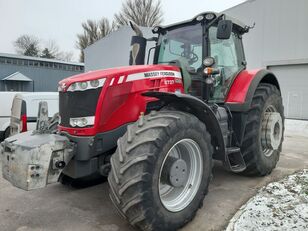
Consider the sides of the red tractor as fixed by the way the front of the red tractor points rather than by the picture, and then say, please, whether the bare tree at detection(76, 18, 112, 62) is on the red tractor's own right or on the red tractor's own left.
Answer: on the red tractor's own right

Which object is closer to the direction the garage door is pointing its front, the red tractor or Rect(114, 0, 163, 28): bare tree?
the red tractor

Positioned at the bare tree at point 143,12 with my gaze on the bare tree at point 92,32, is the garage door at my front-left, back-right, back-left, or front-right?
back-left

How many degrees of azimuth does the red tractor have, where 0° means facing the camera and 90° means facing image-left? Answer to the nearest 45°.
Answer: approximately 45°

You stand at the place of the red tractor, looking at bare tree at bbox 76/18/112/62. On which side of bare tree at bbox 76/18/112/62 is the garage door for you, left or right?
right

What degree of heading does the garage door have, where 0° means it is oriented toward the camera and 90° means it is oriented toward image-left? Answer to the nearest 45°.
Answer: approximately 0°

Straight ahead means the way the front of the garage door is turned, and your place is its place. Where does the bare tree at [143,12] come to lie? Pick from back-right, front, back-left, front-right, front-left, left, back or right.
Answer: back-right

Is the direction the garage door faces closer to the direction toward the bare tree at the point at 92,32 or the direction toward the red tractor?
the red tractor

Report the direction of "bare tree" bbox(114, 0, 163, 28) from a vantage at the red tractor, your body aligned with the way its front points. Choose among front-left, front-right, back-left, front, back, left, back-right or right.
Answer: back-right

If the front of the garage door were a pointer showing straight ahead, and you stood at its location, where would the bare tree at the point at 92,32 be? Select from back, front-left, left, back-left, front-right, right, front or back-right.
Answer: back-right
